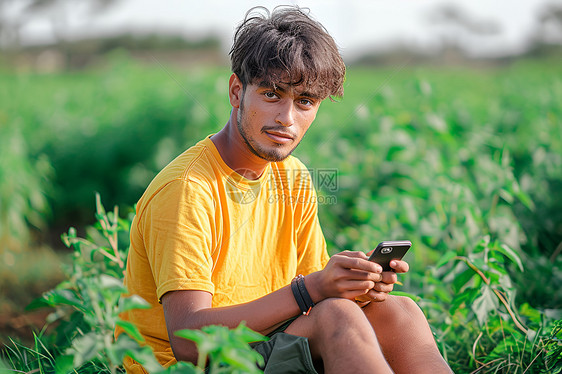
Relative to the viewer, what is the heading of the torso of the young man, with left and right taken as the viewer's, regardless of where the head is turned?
facing the viewer and to the right of the viewer
